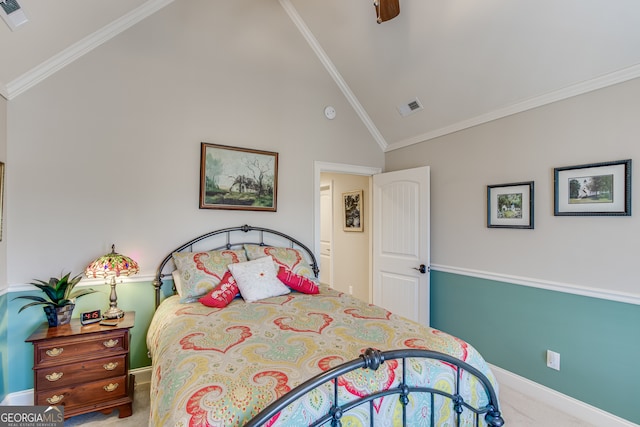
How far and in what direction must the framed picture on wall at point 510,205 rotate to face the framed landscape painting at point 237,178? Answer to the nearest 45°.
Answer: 0° — it already faces it

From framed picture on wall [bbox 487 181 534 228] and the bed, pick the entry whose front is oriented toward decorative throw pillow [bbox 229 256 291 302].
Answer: the framed picture on wall

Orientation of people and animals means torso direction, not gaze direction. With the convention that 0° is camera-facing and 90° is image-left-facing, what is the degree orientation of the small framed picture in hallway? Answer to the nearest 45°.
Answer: approximately 45°

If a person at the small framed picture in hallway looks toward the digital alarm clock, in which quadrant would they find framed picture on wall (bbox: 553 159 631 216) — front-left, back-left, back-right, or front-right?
front-left

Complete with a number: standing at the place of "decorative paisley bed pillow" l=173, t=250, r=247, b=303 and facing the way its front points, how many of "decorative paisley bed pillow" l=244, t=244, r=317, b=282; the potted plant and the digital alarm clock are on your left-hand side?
1

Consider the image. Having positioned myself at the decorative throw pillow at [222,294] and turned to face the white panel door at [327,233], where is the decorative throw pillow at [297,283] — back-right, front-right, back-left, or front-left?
front-right

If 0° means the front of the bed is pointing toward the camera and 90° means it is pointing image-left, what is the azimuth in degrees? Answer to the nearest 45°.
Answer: approximately 315°

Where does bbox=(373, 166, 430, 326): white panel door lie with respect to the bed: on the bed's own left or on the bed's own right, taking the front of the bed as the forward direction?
on the bed's own left

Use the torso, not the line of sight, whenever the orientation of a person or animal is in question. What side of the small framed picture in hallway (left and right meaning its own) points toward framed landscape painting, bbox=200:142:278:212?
front

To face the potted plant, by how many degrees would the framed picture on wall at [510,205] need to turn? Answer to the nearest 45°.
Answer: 0° — it already faces it

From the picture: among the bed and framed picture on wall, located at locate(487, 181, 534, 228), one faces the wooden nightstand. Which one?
the framed picture on wall

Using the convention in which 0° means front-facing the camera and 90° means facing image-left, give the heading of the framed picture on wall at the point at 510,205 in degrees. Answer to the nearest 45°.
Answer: approximately 45°

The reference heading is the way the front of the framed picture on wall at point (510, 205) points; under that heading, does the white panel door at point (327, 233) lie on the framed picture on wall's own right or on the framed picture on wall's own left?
on the framed picture on wall's own right

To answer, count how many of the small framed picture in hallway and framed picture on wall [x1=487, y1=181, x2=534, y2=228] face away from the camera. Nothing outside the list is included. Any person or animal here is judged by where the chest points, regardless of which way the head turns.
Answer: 0

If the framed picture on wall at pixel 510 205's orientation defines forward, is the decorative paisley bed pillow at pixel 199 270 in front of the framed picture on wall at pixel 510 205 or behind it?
in front

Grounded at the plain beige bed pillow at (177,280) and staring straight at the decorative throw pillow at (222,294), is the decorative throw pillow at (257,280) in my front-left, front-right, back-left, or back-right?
front-left

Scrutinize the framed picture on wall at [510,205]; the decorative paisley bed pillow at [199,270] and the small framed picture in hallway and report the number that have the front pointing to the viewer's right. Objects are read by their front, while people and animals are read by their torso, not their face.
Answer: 0

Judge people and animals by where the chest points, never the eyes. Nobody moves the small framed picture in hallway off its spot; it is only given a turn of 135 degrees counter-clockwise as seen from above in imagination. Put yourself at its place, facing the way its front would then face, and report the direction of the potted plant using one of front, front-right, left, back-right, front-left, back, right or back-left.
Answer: back-right

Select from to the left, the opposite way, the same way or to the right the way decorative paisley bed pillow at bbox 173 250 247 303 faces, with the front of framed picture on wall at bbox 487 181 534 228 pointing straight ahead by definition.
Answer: to the left

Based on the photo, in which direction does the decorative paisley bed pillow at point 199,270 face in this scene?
toward the camera

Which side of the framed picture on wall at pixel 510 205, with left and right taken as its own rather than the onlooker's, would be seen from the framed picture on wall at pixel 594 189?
left
